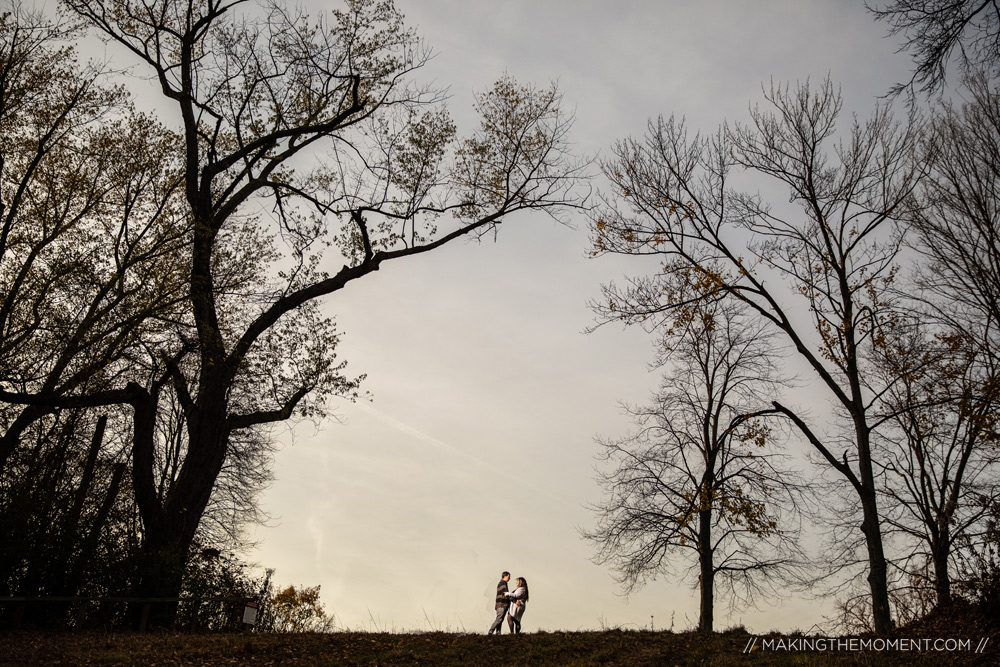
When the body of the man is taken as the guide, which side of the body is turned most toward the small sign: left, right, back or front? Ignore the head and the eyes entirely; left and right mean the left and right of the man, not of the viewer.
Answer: back

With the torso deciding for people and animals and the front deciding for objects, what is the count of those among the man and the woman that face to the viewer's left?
1

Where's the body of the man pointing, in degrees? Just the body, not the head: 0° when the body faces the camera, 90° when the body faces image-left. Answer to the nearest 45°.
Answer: approximately 270°

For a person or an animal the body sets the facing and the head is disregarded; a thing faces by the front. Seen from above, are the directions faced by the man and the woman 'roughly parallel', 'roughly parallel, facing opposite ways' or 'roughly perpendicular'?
roughly parallel, facing opposite ways

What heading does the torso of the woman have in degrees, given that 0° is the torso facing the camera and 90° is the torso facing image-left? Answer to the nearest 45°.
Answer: approximately 90°
